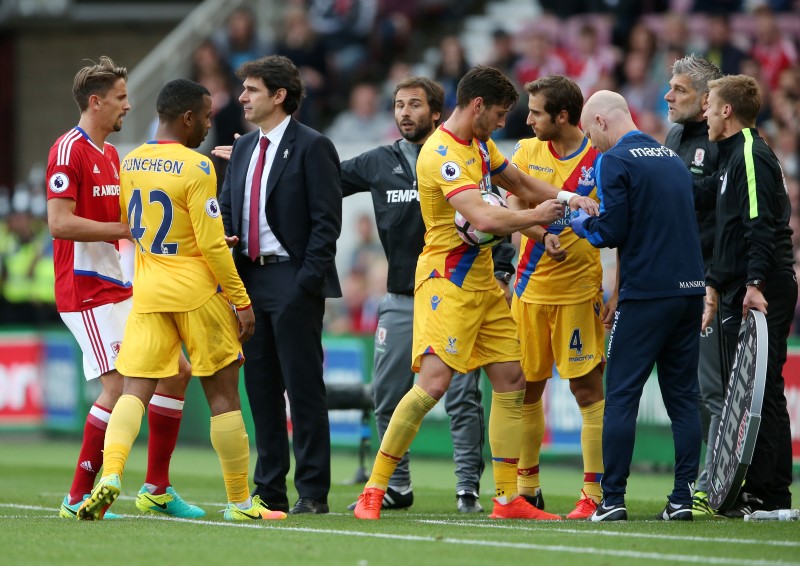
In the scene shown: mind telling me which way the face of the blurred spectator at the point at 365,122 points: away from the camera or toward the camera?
toward the camera

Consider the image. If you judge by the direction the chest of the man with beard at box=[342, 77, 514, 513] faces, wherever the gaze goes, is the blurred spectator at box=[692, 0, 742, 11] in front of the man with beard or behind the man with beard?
behind

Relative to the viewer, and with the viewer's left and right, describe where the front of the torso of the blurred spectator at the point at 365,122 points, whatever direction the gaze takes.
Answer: facing the viewer

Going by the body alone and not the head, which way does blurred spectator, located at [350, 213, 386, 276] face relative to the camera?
toward the camera

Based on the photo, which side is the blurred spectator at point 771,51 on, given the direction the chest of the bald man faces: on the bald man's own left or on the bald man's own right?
on the bald man's own right

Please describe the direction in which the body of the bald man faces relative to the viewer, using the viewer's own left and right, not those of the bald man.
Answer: facing away from the viewer and to the left of the viewer

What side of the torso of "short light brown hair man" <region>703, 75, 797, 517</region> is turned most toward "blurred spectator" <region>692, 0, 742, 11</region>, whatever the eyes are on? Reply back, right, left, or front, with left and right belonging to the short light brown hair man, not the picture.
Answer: right

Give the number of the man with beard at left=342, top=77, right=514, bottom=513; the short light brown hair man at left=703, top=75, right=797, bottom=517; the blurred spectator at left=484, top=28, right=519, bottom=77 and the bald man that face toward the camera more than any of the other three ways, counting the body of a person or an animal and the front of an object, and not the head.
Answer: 2

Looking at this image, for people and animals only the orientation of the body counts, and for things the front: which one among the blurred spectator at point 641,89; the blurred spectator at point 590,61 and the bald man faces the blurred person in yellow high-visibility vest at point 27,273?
the bald man

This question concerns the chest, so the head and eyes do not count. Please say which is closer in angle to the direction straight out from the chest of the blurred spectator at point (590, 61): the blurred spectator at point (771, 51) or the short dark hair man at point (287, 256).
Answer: the short dark hair man

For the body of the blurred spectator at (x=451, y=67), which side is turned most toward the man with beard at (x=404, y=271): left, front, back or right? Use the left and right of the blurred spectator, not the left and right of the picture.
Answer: front

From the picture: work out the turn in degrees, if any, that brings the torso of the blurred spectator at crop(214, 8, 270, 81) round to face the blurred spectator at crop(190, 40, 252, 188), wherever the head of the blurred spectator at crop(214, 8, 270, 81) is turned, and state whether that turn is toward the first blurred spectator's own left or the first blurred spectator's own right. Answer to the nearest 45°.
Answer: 0° — they already face them

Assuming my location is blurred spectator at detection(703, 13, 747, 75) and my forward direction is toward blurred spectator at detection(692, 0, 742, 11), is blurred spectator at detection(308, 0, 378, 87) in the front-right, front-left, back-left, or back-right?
front-left

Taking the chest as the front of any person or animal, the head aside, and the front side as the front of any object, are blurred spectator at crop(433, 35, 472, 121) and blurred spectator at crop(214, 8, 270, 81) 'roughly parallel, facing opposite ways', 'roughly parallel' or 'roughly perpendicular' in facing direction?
roughly parallel

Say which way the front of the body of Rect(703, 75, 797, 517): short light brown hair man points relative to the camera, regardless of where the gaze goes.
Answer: to the viewer's left

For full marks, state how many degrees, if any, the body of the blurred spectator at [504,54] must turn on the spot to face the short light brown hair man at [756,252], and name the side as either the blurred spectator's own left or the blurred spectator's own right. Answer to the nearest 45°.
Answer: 0° — they already face them

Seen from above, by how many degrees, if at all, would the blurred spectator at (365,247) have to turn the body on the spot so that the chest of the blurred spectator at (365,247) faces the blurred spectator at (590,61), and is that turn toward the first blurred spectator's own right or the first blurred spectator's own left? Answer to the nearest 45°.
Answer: approximately 90° to the first blurred spectator's own left

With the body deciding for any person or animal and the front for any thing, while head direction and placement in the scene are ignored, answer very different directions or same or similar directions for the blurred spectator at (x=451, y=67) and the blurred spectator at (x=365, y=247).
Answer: same or similar directions

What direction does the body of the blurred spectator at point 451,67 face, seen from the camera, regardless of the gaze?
toward the camera
